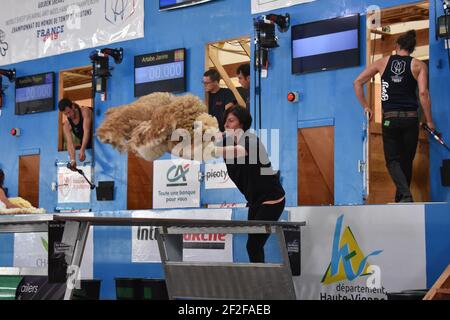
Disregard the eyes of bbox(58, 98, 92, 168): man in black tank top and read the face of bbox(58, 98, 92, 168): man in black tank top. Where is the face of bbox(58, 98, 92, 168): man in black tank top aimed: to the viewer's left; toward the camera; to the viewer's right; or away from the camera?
toward the camera

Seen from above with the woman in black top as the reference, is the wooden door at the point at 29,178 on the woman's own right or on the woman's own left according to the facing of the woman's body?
on the woman's own right

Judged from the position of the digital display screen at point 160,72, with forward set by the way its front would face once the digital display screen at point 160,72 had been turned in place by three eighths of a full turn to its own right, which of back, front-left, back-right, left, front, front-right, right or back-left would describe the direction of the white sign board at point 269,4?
back-right

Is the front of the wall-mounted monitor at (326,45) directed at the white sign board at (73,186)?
no

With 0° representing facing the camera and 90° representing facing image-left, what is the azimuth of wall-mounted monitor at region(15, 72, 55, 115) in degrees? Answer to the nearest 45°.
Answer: approximately 45°

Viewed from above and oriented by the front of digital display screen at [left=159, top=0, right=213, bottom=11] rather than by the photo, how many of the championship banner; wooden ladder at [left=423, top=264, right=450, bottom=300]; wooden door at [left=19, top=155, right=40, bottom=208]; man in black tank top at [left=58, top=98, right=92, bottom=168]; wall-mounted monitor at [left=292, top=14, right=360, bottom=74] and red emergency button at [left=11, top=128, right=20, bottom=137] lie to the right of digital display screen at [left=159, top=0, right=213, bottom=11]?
4

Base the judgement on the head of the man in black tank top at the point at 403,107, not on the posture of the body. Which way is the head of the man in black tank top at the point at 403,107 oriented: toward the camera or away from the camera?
away from the camera

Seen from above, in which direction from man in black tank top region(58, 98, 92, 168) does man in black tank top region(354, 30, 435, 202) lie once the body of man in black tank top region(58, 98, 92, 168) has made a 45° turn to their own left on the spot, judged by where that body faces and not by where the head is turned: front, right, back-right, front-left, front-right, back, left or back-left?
front-left

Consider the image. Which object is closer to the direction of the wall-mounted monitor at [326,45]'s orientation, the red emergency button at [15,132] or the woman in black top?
the woman in black top

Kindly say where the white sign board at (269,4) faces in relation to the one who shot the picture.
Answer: facing the viewer and to the left of the viewer

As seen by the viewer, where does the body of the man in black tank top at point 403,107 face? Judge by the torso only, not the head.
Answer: away from the camera

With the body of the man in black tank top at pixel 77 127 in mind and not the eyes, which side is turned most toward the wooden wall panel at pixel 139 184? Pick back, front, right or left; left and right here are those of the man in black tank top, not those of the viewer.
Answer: left

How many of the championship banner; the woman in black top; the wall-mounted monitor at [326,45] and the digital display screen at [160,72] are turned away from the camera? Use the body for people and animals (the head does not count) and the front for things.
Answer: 0

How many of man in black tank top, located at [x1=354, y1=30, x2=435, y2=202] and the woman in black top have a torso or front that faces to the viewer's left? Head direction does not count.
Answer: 1

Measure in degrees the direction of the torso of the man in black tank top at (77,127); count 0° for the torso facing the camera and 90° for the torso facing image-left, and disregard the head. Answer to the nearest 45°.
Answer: approximately 45°

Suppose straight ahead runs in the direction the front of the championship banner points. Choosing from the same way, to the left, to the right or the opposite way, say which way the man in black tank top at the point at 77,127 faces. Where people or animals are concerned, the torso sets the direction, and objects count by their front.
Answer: the same way

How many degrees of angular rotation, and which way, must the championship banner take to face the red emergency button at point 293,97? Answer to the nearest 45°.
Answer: approximately 90° to its left
